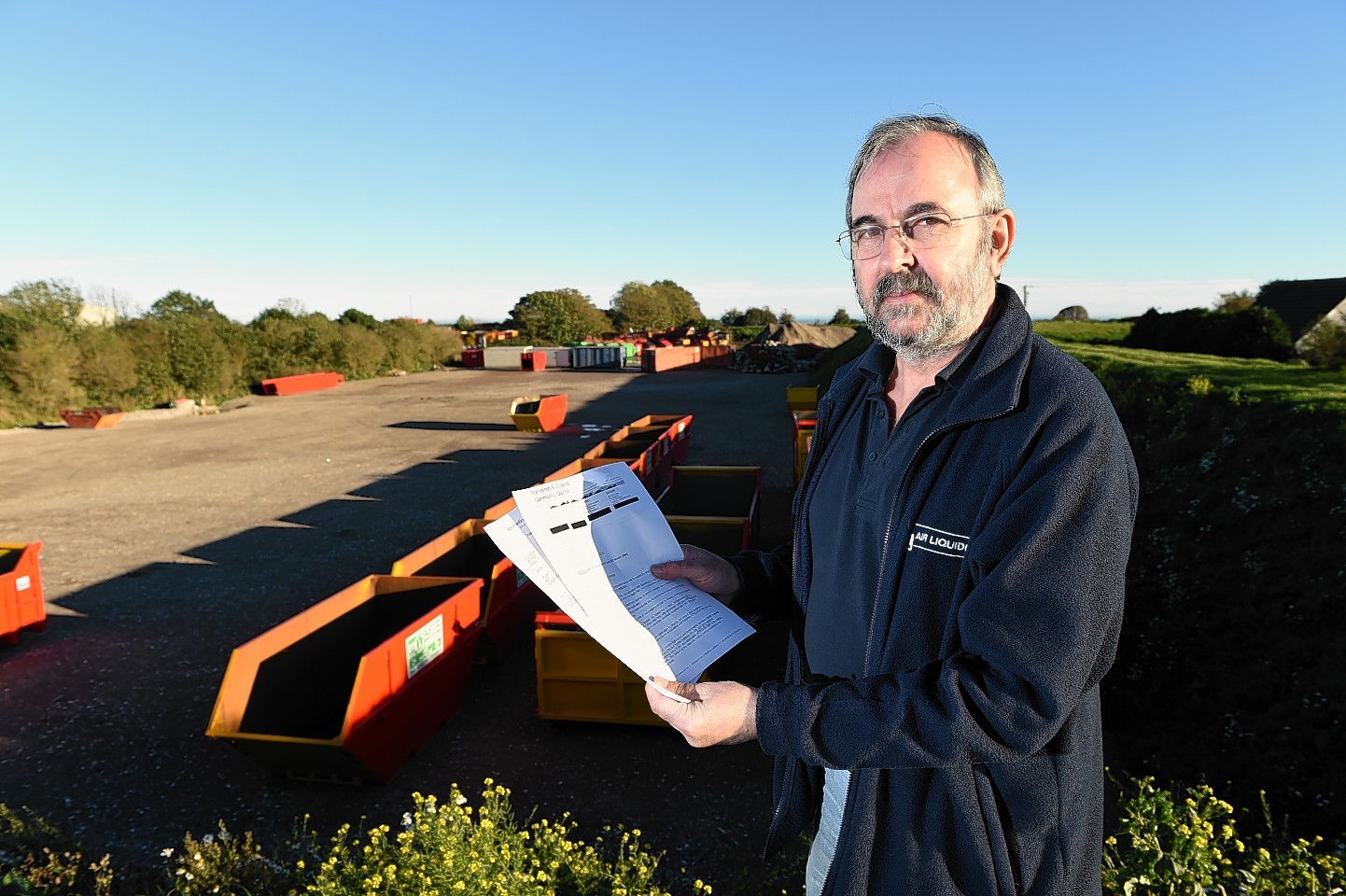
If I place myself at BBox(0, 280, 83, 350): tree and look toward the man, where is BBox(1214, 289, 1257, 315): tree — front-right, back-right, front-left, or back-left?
front-left

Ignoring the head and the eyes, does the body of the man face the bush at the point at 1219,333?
no

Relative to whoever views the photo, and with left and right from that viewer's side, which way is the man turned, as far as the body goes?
facing the viewer and to the left of the viewer

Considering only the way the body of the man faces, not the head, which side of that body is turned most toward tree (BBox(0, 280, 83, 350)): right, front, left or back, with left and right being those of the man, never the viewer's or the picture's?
right

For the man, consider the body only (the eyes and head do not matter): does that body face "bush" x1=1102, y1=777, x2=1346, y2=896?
no

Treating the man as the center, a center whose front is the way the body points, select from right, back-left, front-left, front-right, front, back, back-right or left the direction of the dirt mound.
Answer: back-right

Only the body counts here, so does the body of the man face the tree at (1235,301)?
no

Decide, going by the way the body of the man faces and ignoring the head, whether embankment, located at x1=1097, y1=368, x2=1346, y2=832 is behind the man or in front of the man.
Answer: behind

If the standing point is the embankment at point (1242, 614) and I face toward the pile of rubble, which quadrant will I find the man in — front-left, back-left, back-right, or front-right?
back-left
